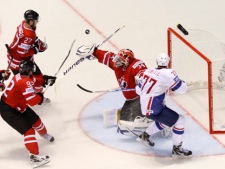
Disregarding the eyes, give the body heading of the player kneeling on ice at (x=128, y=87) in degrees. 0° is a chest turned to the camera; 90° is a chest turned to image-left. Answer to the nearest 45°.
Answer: approximately 45°
